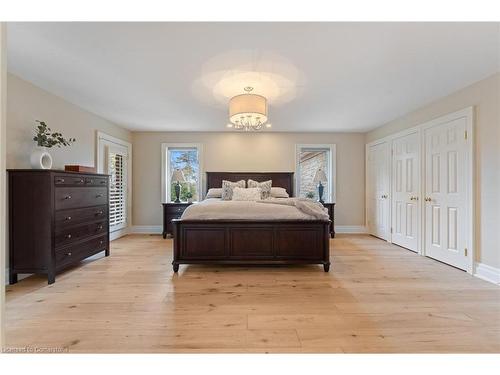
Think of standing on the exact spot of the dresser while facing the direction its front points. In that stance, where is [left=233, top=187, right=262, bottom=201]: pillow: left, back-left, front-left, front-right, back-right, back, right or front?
front-left

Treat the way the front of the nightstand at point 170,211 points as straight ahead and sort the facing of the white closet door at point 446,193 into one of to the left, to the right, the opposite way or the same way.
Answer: to the right

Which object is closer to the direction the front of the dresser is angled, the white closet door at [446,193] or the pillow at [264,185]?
the white closet door

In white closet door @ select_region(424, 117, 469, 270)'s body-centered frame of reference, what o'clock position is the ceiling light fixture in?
The ceiling light fixture is roughly at 12 o'clock from the white closet door.

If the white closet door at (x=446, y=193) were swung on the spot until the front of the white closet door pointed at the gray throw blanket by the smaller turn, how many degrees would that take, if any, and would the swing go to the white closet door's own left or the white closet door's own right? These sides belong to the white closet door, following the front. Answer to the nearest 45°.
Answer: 0° — it already faces it

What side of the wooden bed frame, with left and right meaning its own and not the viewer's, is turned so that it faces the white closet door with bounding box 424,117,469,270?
left

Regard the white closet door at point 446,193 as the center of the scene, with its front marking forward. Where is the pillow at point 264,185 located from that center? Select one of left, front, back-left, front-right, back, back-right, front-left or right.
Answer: front-right

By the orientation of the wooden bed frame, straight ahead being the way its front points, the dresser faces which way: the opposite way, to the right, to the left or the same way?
to the left

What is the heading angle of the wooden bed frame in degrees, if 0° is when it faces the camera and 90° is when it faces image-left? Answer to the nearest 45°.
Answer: approximately 0°

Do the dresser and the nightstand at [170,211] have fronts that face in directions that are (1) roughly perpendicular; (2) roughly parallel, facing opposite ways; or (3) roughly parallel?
roughly perpendicular

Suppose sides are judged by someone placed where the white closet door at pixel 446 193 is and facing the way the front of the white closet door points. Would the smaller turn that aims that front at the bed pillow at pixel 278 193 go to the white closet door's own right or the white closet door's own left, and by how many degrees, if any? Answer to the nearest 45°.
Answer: approximately 45° to the white closet door's own right

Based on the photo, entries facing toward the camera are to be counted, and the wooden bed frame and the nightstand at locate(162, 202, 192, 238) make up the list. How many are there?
2
